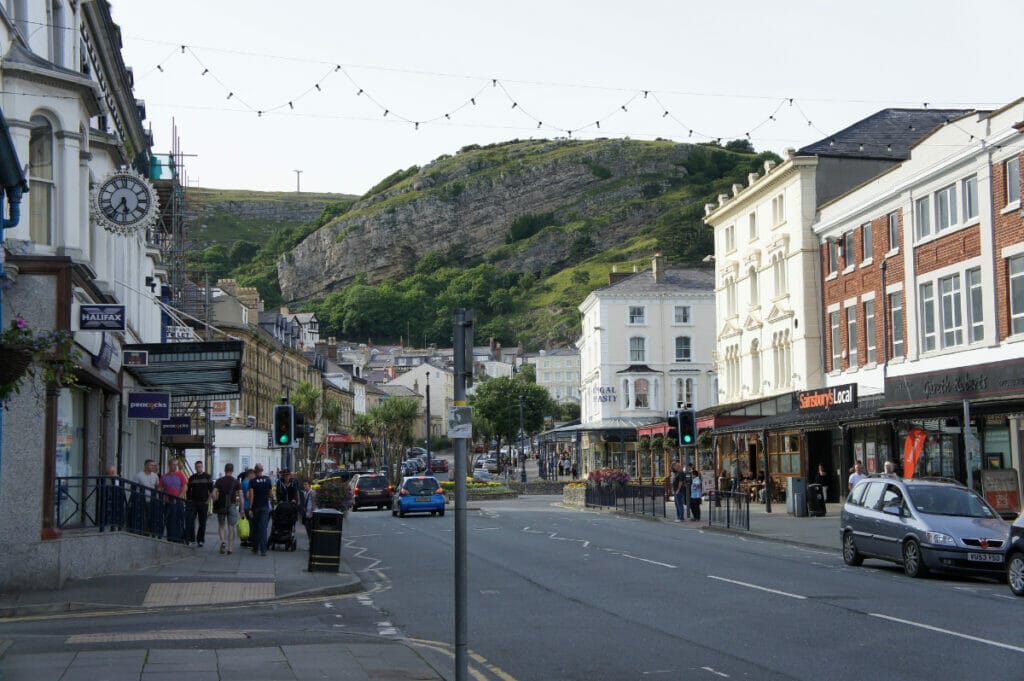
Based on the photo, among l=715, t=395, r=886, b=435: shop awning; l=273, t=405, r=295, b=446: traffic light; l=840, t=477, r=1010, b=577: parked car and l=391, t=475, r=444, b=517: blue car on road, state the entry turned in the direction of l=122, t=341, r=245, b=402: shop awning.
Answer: l=715, t=395, r=886, b=435: shop awning

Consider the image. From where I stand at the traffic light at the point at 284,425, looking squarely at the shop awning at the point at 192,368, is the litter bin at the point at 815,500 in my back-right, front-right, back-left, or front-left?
back-right

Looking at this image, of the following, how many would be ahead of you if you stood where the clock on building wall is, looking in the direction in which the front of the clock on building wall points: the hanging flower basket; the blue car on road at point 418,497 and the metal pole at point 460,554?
2

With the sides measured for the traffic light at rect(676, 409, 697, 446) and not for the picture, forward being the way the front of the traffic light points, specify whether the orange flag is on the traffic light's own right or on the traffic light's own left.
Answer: on the traffic light's own left

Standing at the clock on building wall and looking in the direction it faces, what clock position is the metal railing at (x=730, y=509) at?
The metal railing is roughly at 8 o'clock from the clock on building wall.

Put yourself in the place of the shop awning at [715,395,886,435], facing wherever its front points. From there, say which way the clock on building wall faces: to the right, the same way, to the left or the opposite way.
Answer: to the left

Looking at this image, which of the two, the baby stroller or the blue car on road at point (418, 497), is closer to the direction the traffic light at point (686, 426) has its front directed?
the baby stroller

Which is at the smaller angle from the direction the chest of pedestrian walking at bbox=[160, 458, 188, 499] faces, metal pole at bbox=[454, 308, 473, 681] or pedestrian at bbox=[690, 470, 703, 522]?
the metal pole

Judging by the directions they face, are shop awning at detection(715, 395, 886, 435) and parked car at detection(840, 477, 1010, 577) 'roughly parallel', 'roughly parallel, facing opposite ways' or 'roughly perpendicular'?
roughly perpendicular

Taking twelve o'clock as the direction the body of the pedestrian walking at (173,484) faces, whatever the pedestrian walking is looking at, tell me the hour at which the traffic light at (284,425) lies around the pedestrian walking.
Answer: The traffic light is roughly at 8 o'clock from the pedestrian walking.

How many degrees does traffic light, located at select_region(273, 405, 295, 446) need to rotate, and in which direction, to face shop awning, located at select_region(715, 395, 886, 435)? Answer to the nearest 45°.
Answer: approximately 135° to its left

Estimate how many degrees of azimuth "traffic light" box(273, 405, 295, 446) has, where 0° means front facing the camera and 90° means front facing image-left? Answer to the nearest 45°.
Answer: approximately 0°

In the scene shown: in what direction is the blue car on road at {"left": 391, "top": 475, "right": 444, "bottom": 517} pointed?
away from the camera
